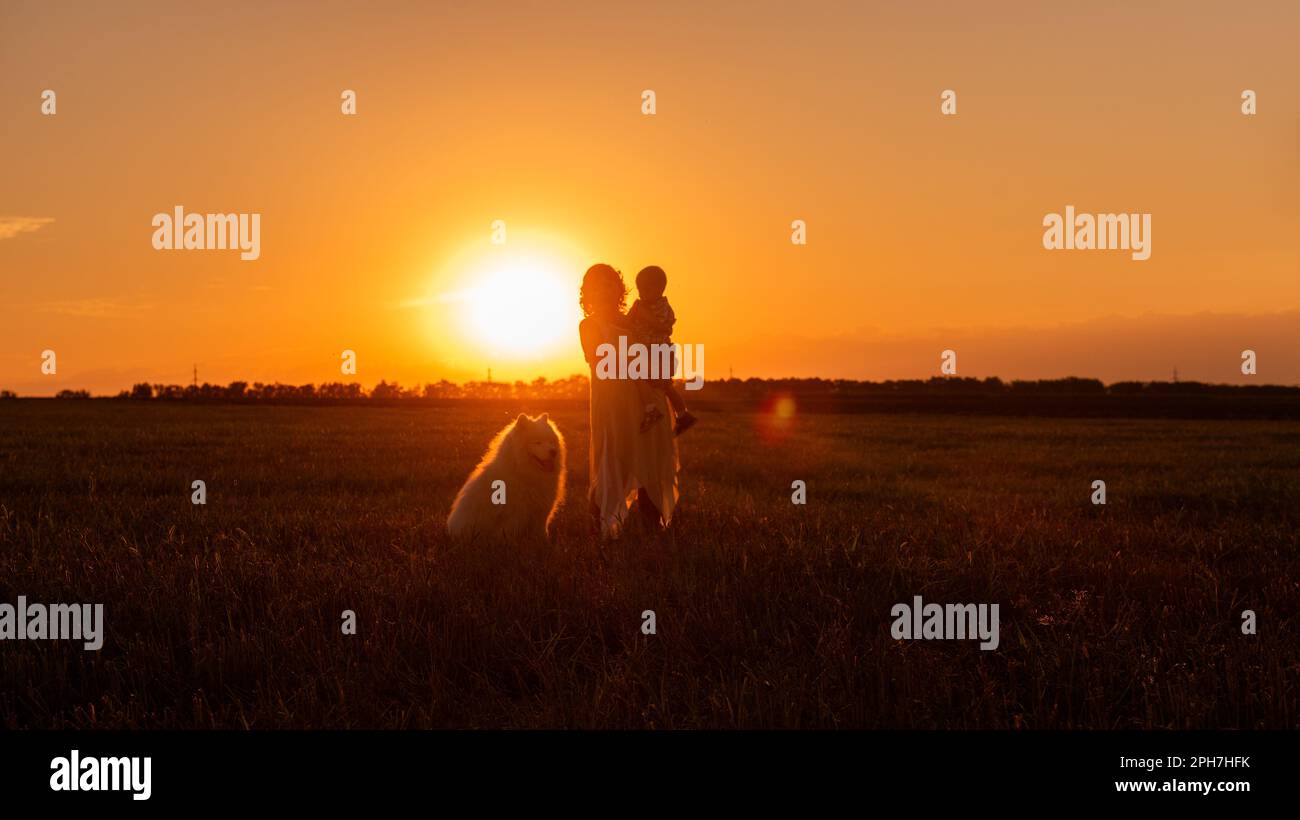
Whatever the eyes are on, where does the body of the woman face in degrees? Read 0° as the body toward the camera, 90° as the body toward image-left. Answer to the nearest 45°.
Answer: approximately 315°

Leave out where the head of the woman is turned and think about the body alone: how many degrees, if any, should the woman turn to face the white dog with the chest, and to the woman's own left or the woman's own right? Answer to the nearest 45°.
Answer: approximately 135° to the woman's own right

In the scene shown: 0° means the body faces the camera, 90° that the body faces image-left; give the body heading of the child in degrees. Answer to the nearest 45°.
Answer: approximately 45°
